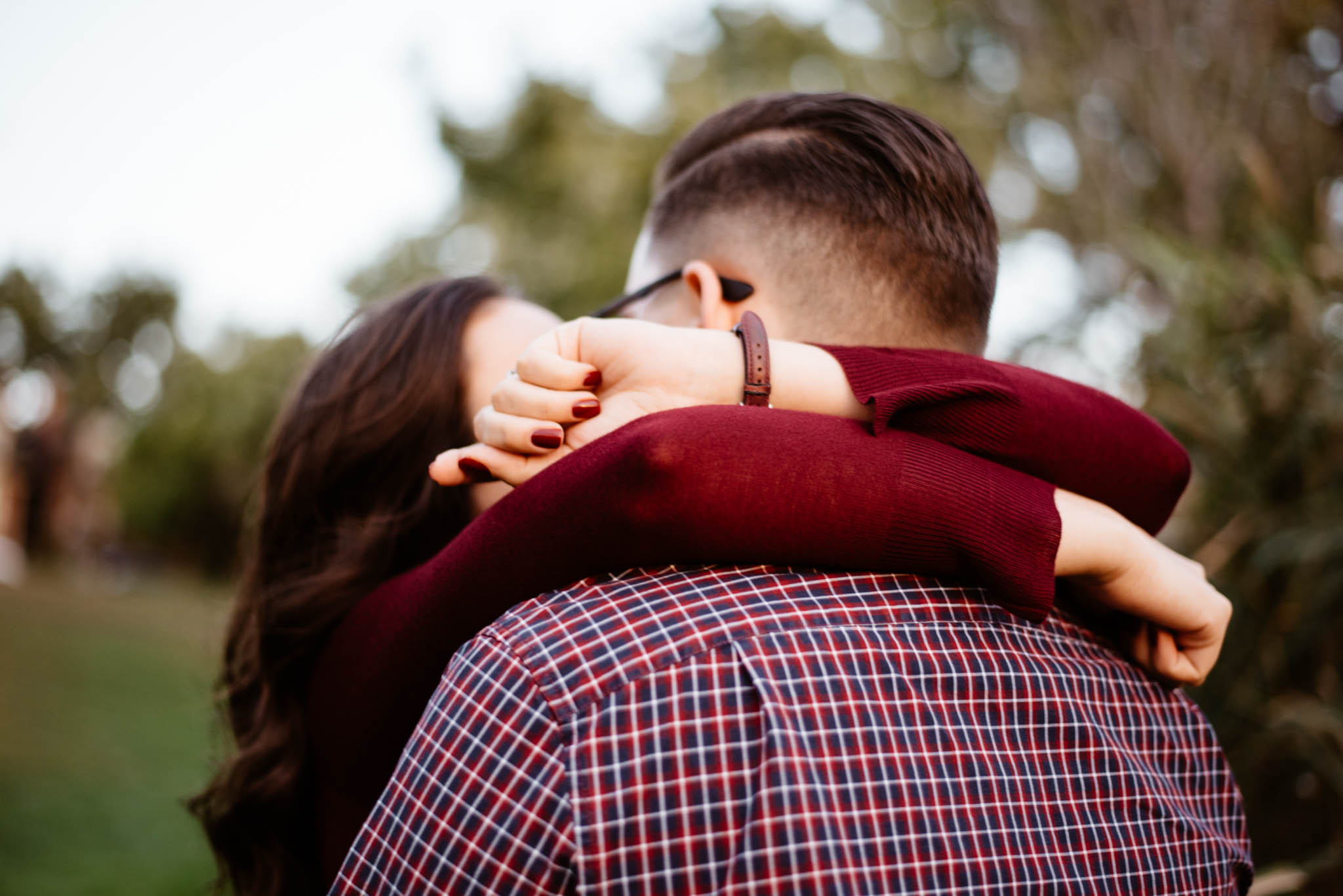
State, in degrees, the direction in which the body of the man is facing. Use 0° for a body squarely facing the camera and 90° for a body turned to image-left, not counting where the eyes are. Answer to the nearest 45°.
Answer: approximately 135°

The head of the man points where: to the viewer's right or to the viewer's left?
to the viewer's left
